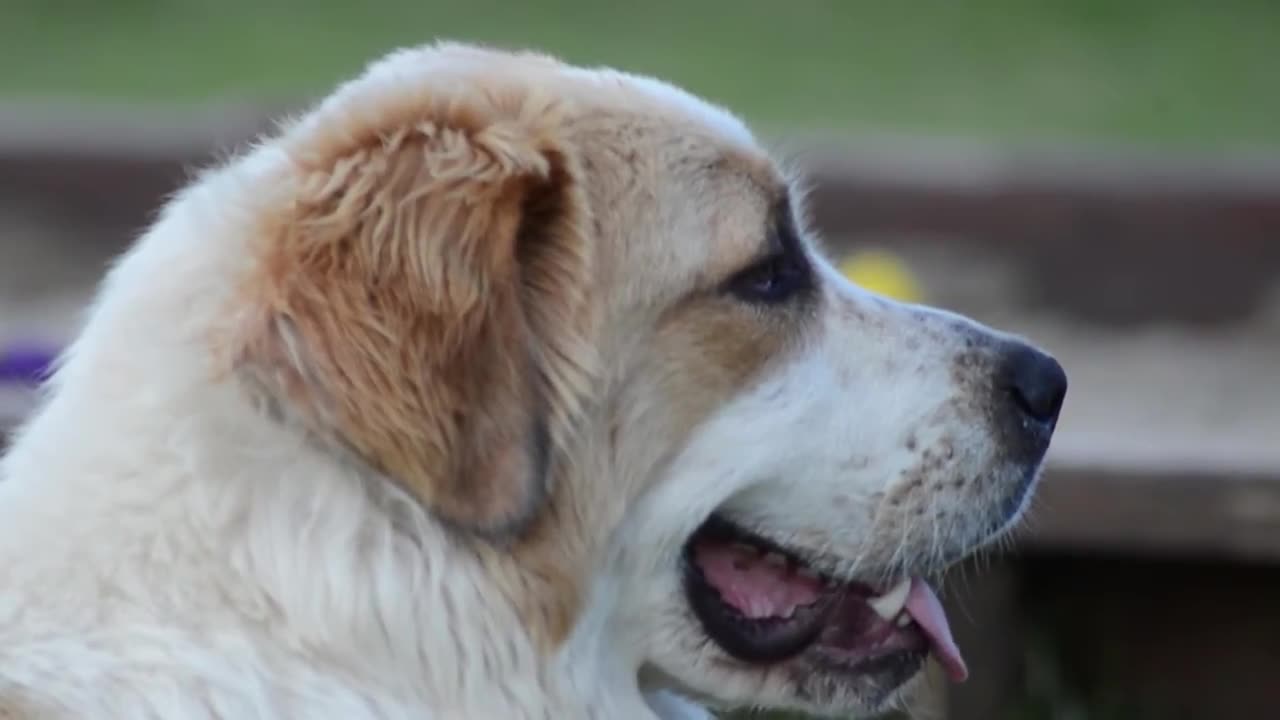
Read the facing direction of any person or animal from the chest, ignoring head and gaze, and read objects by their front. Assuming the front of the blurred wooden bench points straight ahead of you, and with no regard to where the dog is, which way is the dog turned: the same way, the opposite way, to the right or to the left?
to the left

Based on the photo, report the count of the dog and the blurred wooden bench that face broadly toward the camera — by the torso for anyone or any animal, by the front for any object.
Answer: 1

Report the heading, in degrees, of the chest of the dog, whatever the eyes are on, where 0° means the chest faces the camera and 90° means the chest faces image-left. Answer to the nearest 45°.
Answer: approximately 270°

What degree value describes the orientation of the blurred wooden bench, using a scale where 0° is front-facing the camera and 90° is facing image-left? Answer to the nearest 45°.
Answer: approximately 0°
